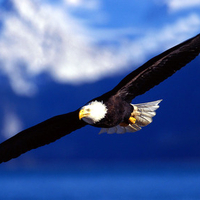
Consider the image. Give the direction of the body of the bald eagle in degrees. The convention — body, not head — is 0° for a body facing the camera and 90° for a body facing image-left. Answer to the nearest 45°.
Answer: approximately 45°
